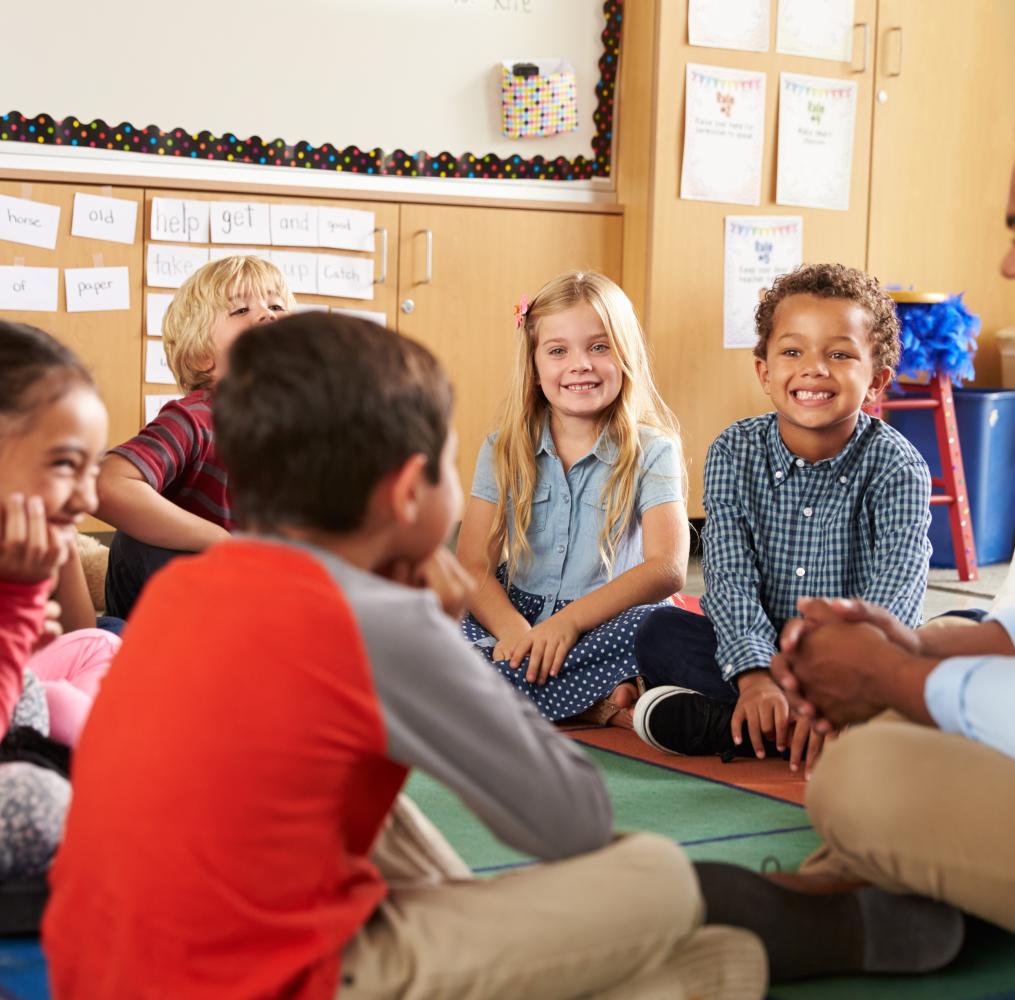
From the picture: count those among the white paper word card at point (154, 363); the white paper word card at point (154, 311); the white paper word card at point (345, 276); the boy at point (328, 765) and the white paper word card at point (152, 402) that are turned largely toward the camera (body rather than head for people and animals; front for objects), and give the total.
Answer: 4

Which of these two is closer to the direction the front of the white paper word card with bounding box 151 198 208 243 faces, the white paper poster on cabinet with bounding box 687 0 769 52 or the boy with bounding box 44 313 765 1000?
the boy

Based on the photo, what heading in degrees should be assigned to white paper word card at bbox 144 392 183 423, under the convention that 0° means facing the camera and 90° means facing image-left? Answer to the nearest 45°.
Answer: approximately 0°

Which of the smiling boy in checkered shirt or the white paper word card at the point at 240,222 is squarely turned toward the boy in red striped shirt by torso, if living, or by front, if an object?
the white paper word card

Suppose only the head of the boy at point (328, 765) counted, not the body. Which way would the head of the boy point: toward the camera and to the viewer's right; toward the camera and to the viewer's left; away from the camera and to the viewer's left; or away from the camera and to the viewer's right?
away from the camera and to the viewer's right
